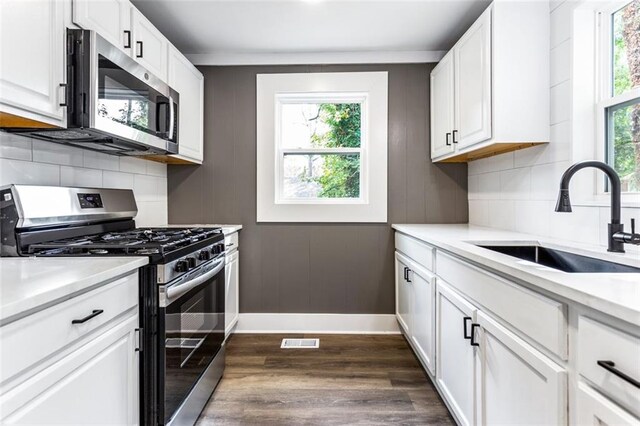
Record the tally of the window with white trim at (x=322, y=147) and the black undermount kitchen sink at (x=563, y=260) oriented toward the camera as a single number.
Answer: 1

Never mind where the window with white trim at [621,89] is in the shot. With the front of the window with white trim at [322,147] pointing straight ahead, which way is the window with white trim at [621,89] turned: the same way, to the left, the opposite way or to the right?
to the right

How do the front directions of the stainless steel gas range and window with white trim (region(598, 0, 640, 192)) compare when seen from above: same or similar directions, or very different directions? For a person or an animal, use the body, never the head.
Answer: very different directions

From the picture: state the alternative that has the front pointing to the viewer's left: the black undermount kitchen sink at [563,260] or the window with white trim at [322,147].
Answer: the black undermount kitchen sink

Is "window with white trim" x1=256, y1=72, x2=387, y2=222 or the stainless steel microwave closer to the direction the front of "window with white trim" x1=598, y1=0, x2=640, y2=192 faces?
the stainless steel microwave

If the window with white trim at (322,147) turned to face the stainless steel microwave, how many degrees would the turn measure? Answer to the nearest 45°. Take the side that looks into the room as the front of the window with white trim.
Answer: approximately 45° to its right

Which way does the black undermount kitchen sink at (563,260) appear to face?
to the viewer's left

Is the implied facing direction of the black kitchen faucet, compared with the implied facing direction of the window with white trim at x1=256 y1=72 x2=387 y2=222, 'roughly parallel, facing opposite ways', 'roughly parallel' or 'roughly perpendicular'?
roughly perpendicular

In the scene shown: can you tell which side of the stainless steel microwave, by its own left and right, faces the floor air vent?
left

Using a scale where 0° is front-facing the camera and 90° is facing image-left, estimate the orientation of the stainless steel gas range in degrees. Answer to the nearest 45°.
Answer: approximately 315°

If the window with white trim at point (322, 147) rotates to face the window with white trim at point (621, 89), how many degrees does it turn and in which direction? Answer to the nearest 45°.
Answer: approximately 45° to its left
